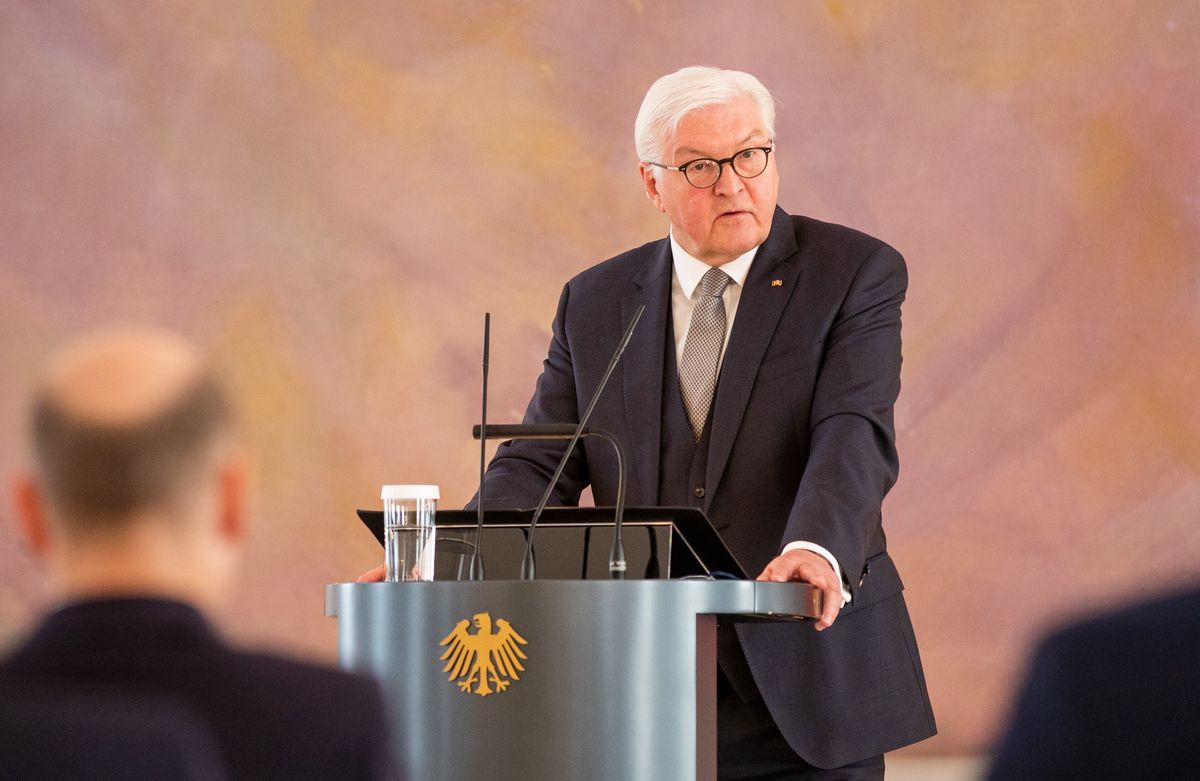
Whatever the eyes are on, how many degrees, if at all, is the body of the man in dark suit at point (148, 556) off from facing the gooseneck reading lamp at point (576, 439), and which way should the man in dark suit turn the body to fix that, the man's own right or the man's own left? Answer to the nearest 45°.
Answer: approximately 45° to the man's own right

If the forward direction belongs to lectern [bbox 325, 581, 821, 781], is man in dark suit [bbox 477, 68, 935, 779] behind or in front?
behind

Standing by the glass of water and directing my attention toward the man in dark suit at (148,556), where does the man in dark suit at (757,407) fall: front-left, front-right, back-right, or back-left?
back-left

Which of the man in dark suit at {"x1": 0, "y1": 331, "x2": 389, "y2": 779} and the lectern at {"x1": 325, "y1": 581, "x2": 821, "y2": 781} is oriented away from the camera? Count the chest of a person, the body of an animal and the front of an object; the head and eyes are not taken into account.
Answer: the man in dark suit

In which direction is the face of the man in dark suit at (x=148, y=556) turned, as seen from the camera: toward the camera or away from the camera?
away from the camera

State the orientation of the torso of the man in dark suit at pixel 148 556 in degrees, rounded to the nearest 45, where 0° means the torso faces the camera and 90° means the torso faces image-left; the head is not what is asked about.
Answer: approximately 180°

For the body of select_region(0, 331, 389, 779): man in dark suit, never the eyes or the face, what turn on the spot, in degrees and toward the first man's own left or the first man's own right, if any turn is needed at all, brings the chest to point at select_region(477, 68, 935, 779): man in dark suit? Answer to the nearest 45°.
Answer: approximately 45° to the first man's own right

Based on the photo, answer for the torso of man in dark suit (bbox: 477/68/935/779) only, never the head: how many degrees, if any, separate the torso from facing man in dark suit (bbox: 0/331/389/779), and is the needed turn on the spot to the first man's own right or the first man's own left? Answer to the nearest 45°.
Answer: approximately 45° to the first man's own left

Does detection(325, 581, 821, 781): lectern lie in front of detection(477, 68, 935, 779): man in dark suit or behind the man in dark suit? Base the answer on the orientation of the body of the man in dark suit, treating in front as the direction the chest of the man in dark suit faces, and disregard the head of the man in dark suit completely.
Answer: in front

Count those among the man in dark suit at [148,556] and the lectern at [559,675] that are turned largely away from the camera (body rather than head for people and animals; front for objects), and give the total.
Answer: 1
